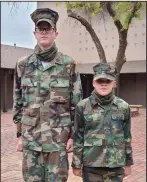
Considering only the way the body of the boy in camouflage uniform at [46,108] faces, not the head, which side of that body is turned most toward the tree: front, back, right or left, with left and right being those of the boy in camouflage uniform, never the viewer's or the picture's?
back

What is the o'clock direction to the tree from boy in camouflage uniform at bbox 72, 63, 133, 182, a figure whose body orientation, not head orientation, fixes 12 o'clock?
The tree is roughly at 6 o'clock from the boy in camouflage uniform.

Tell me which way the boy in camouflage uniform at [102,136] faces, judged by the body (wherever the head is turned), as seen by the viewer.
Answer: toward the camera

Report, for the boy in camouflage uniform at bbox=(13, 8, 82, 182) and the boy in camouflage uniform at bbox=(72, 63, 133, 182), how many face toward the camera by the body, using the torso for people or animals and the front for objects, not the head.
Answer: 2
